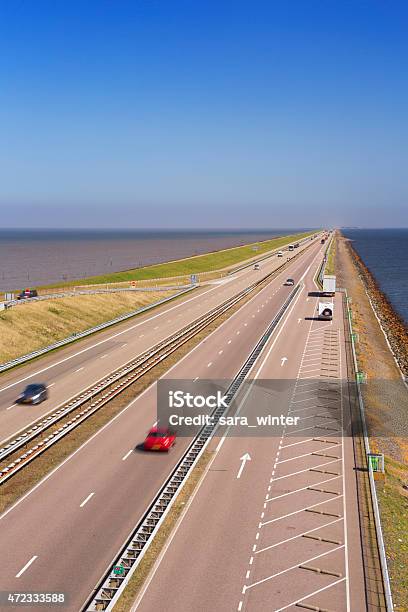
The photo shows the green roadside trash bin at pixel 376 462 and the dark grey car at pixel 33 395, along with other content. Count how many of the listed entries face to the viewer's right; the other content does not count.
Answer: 0

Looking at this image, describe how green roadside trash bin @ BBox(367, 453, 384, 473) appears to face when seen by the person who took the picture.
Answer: facing the viewer

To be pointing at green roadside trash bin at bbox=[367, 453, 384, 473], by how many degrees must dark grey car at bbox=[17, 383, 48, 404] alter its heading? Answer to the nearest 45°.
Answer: approximately 90° to its left

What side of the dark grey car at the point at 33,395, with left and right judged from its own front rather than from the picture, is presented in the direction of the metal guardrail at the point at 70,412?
left

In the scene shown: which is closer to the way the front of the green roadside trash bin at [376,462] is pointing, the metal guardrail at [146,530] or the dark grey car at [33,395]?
the metal guardrail

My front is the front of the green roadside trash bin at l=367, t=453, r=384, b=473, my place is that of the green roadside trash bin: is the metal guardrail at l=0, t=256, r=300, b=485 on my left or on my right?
on my right

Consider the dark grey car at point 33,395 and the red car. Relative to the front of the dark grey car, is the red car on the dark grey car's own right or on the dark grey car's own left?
on the dark grey car's own left
